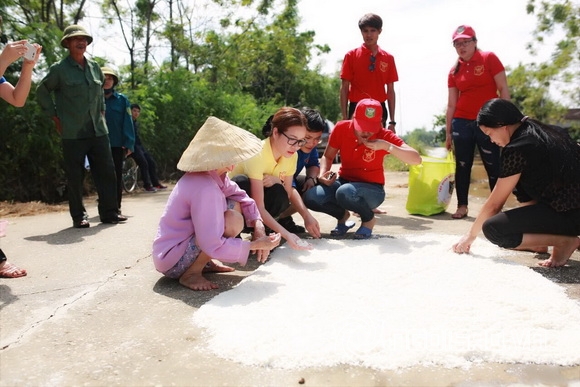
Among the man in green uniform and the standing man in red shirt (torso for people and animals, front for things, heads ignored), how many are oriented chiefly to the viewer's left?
0

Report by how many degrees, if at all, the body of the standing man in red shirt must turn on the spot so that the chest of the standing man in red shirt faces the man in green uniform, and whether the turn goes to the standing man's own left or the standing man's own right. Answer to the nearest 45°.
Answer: approximately 90° to the standing man's own right

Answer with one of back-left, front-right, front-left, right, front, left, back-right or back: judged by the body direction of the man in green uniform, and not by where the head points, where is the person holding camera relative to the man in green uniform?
front-right

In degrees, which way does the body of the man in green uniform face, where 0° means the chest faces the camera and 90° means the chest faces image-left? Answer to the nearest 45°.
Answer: approximately 315°

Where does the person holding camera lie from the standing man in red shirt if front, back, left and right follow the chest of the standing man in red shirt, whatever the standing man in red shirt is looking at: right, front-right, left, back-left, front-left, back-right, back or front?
front-right

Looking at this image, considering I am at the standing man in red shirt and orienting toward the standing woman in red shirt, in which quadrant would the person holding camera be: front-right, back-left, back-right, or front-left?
back-right

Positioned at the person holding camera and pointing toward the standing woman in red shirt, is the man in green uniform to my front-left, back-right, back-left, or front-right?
front-left

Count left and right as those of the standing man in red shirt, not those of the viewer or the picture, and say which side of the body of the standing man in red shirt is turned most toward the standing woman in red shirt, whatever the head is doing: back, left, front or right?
left

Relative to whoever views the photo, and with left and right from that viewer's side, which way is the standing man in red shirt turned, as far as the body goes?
facing the viewer

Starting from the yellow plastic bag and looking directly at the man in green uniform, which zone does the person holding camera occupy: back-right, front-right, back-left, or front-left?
front-left

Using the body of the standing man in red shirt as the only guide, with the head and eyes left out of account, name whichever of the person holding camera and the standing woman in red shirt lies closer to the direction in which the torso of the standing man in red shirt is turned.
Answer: the person holding camera

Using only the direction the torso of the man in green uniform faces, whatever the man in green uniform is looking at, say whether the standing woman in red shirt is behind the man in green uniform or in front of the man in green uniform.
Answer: in front
